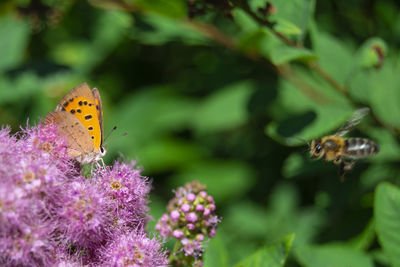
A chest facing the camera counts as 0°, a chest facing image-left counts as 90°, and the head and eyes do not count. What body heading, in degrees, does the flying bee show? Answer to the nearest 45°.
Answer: approximately 90°

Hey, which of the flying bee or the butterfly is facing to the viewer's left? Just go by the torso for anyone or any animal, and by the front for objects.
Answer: the flying bee

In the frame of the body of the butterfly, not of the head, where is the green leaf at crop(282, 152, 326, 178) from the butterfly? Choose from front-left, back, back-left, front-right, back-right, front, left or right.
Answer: front

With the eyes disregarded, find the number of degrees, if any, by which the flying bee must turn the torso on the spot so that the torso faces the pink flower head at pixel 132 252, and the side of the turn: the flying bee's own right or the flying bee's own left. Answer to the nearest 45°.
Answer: approximately 45° to the flying bee's own left

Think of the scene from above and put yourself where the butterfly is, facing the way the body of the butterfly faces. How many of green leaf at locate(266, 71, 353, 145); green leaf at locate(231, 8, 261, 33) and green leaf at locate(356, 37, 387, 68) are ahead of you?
3

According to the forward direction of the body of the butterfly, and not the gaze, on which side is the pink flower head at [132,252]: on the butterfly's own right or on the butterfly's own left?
on the butterfly's own right

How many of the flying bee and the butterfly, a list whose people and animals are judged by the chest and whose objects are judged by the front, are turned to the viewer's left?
1

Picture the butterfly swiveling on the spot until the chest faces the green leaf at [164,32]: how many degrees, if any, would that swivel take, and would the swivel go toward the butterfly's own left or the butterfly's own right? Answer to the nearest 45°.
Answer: approximately 45° to the butterfly's own left

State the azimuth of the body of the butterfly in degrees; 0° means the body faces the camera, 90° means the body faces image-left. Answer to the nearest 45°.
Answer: approximately 270°

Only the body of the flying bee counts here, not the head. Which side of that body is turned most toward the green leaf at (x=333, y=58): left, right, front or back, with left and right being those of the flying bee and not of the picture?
right
